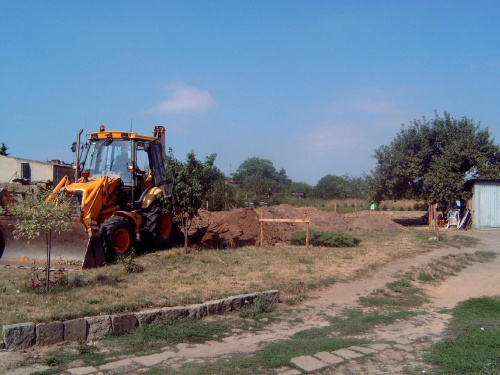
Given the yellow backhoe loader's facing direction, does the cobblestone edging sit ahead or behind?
ahead

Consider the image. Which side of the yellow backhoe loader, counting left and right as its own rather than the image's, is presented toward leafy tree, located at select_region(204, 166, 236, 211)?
back

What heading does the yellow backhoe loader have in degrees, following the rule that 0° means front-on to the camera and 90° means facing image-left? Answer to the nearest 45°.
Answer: approximately 45°

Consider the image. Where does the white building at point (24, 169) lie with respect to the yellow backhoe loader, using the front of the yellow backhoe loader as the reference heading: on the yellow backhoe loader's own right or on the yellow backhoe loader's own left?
on the yellow backhoe loader's own right

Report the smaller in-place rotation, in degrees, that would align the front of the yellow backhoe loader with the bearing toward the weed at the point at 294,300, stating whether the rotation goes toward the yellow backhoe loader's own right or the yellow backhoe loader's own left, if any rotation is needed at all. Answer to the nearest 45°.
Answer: approximately 90° to the yellow backhoe loader's own left

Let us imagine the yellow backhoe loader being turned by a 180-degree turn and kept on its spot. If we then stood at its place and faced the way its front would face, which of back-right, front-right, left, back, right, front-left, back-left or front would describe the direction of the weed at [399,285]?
right

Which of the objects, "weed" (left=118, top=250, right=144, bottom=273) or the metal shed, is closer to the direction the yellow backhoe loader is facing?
the weed

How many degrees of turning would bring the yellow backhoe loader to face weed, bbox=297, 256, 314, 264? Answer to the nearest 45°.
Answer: approximately 135° to its left

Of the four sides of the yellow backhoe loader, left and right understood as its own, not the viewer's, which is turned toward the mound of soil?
back
